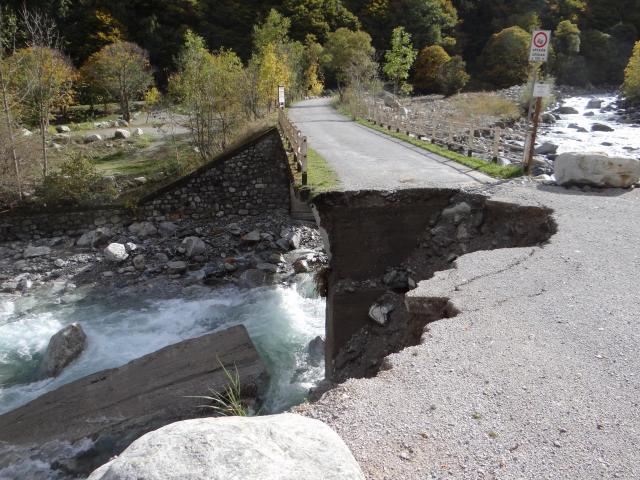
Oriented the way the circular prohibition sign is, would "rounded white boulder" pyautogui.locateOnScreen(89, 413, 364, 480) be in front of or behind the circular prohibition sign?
in front

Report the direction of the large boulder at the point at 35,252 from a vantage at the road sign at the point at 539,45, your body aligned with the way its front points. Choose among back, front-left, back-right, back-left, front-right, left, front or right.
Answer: right

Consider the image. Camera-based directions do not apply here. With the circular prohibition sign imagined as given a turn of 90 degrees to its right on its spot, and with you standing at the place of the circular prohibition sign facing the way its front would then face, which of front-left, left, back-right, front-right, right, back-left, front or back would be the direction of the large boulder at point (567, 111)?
right

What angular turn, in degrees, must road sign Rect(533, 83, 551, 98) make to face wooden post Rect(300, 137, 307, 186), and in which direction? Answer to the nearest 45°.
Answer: approximately 45° to its right

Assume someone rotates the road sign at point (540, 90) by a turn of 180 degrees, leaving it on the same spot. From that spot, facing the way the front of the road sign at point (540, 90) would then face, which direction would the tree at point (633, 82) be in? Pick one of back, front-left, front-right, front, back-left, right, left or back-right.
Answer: front

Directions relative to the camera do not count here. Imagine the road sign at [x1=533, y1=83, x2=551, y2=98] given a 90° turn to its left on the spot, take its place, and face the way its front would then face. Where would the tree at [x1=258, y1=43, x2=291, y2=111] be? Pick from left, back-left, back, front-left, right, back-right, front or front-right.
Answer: back-left

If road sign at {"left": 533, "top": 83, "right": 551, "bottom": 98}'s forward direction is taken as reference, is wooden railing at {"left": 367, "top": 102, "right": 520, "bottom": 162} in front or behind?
behind

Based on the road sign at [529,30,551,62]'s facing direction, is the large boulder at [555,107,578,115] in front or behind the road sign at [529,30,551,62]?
behind

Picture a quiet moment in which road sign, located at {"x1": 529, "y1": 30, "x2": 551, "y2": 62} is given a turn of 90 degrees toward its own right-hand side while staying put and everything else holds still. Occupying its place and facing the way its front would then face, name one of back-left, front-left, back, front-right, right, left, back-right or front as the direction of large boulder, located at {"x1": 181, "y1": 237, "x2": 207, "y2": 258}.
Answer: front

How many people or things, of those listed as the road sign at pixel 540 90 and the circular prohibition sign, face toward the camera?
2

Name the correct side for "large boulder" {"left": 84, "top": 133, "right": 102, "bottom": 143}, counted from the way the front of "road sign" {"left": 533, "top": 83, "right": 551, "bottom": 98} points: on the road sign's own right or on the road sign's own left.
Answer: on the road sign's own right

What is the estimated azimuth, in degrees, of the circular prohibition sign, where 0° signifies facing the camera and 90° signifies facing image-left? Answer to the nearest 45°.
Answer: approximately 0°

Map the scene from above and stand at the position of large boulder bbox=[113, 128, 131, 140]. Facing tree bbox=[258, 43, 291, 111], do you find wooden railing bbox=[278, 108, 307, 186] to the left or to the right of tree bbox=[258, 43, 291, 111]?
right

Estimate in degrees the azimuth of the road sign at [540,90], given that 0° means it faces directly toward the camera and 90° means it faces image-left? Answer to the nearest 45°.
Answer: approximately 0°

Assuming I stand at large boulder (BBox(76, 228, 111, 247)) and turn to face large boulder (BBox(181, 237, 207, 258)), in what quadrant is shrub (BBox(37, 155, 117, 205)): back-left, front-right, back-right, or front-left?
back-left

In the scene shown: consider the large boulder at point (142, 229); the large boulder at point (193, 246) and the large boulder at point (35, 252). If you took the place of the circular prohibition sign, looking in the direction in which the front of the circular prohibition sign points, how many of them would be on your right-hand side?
3
